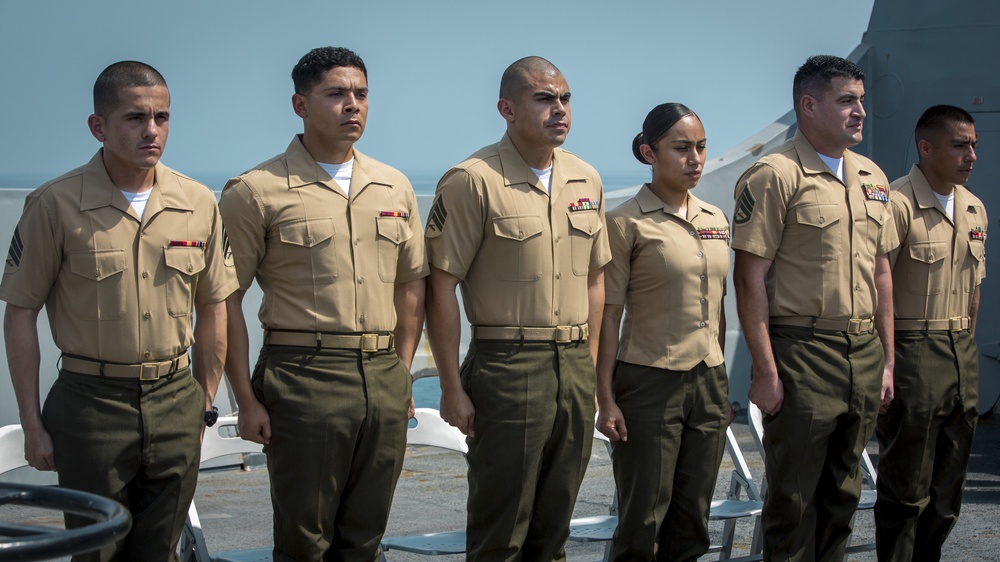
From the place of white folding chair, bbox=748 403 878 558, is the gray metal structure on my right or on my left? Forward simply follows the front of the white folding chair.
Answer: on my left

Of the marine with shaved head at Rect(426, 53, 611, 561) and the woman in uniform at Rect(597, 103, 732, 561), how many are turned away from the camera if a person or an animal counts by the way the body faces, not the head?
0

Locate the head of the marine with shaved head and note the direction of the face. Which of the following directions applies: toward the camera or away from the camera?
toward the camera

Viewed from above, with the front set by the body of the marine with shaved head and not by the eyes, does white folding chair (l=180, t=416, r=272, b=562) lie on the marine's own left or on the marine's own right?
on the marine's own right

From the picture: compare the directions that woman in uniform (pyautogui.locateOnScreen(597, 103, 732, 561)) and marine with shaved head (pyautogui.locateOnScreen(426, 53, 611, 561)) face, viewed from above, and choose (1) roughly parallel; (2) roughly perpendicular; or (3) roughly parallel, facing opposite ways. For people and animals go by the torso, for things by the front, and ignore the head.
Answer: roughly parallel

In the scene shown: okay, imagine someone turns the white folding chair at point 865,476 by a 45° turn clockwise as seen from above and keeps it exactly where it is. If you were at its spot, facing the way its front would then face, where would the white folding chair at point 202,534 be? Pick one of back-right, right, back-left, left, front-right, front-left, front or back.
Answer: front-right

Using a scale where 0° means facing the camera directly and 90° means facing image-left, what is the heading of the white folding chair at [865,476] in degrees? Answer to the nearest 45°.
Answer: approximately 315°

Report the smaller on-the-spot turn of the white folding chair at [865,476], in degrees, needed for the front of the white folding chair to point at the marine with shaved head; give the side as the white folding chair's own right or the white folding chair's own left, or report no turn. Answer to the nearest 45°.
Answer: approximately 90° to the white folding chair's own right

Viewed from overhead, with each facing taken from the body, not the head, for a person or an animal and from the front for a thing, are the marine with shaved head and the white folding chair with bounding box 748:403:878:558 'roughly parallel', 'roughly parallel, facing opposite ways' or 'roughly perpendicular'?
roughly parallel

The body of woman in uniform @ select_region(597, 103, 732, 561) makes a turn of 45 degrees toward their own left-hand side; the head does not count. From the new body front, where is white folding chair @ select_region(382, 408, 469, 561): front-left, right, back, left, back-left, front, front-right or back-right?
back

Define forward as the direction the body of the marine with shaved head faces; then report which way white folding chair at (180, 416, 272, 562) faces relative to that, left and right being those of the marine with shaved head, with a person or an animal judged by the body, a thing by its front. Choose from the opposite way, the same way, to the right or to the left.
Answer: the same way

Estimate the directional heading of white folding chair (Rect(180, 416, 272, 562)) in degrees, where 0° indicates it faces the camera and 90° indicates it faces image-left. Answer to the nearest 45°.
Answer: approximately 315°

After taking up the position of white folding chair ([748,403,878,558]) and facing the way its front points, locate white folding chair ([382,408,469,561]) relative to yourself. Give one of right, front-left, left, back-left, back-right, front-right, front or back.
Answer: right

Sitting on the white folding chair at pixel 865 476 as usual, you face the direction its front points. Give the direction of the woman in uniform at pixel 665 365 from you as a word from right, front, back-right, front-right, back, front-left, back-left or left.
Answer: right

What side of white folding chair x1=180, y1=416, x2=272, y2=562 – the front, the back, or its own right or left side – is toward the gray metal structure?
left

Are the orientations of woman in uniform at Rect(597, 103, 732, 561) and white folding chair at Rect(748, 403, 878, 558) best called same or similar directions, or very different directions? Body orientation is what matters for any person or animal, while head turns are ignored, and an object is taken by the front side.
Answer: same or similar directions

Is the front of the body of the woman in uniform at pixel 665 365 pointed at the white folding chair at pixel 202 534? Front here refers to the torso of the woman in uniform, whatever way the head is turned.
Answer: no

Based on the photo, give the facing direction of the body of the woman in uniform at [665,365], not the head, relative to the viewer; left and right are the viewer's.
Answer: facing the viewer and to the right of the viewer
